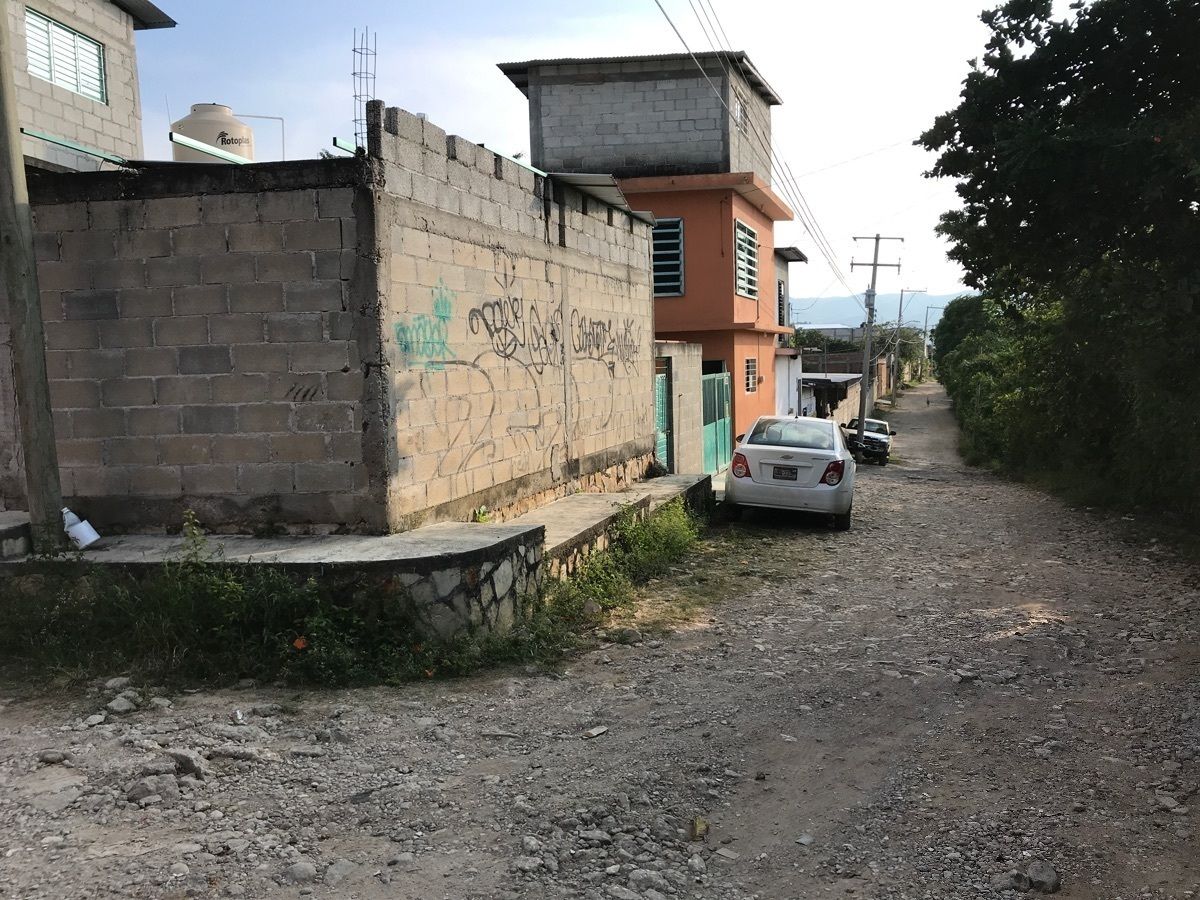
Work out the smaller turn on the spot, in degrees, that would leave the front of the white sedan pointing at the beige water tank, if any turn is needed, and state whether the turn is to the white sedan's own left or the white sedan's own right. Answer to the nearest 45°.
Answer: approximately 135° to the white sedan's own left

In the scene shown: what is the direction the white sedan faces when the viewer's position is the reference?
facing away from the viewer

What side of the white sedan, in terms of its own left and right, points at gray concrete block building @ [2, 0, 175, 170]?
left

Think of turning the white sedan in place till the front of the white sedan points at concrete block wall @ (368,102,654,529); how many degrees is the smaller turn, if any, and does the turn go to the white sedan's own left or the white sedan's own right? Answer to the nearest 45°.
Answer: approximately 135° to the white sedan's own left

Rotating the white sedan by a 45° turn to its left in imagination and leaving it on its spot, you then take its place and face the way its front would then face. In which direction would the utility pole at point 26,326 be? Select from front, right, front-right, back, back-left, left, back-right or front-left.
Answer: left

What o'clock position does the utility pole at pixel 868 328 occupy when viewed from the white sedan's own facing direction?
The utility pole is roughly at 12 o'clock from the white sedan.

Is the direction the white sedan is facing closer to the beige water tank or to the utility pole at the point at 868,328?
the utility pole
